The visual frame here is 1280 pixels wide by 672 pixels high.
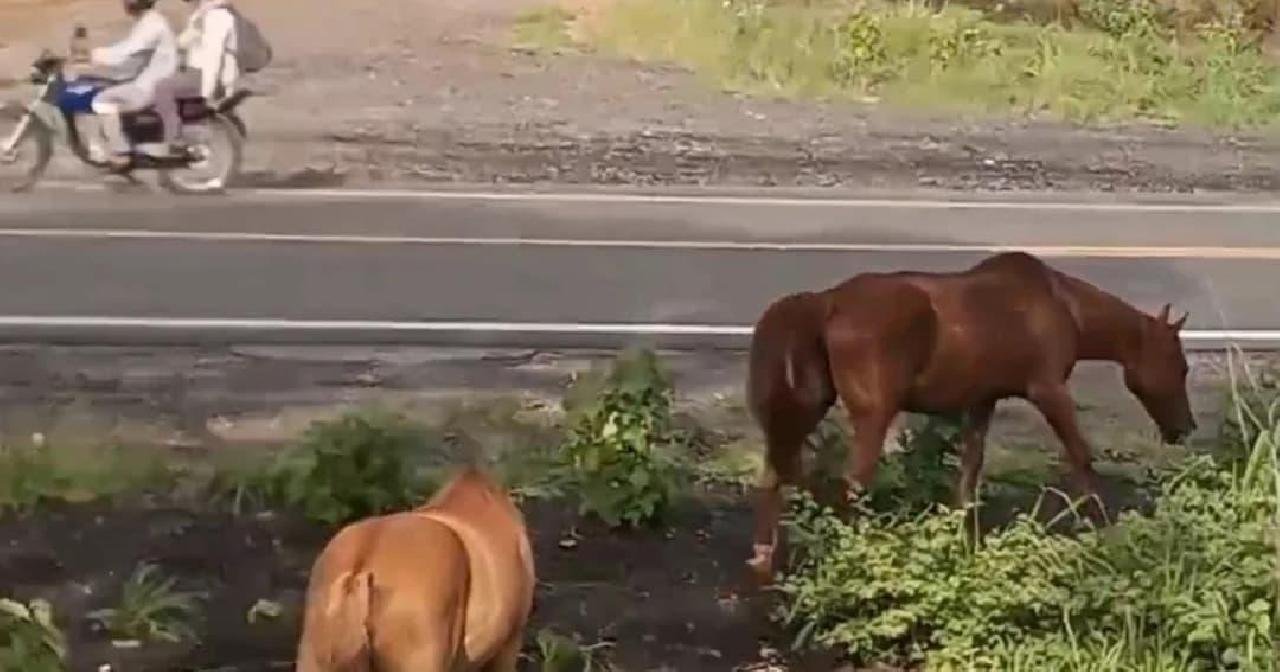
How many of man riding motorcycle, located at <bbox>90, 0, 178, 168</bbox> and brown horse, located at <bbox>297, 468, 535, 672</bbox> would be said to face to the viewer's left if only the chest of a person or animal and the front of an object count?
1

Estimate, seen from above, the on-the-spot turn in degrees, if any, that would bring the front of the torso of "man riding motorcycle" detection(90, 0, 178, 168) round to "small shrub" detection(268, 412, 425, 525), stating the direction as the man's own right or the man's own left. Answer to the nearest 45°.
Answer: approximately 90° to the man's own left

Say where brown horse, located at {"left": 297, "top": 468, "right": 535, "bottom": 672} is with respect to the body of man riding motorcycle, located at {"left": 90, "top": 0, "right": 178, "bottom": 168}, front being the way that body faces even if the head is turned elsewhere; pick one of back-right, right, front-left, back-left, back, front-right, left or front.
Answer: left

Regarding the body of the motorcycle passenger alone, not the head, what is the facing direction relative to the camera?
to the viewer's left

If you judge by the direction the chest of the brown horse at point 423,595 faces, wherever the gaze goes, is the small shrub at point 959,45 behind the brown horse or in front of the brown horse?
in front

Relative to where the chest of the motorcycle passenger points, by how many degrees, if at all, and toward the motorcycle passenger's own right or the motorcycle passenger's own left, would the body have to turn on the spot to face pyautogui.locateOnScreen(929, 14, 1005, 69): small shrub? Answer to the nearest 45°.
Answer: approximately 180°

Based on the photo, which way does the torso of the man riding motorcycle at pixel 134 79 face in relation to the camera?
to the viewer's left

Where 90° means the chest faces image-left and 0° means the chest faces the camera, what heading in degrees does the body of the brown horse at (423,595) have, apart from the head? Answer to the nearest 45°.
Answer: approximately 225°

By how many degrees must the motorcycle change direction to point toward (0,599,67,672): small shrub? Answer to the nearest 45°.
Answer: approximately 90° to its left

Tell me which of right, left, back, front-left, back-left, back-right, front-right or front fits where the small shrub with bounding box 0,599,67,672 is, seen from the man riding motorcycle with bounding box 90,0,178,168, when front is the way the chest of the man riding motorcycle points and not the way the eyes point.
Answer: left

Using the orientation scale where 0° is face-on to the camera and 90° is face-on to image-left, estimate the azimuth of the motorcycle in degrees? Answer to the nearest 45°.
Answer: approximately 90°

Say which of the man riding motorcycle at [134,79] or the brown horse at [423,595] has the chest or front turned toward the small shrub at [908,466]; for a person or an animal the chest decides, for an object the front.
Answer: the brown horse

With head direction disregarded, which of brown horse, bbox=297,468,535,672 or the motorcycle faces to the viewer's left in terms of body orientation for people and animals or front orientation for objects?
the motorcycle
